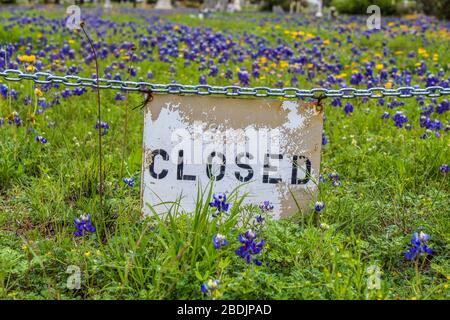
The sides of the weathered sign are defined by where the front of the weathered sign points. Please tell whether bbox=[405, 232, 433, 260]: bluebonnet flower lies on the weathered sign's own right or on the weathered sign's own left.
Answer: on the weathered sign's own left

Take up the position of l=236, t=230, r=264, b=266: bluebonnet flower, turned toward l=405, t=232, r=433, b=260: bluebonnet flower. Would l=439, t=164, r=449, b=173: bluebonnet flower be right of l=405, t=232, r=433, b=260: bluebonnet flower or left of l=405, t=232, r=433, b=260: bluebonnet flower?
left

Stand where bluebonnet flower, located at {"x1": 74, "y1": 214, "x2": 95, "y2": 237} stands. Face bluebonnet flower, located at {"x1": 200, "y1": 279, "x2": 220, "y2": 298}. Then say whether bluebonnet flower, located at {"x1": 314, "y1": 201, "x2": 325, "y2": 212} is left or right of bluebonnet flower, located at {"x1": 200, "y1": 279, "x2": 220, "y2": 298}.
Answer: left

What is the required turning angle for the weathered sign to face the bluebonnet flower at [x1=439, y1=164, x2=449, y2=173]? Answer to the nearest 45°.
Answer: approximately 90° to its left

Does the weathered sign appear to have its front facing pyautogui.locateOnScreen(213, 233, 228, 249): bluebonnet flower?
yes

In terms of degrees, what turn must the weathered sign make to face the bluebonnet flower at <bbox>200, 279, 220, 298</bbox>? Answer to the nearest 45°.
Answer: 0° — it already faces it

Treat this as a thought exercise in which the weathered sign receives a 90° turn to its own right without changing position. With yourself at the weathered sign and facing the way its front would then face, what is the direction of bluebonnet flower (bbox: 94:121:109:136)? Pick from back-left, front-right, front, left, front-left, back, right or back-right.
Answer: front-right

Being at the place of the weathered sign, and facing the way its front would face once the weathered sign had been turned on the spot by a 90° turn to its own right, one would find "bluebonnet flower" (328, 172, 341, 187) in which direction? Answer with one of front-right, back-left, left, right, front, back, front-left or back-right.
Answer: back-right

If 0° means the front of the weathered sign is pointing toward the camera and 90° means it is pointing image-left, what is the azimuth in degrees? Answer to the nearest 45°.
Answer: approximately 0°

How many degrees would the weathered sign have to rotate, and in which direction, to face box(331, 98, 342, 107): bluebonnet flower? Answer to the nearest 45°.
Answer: approximately 180°
